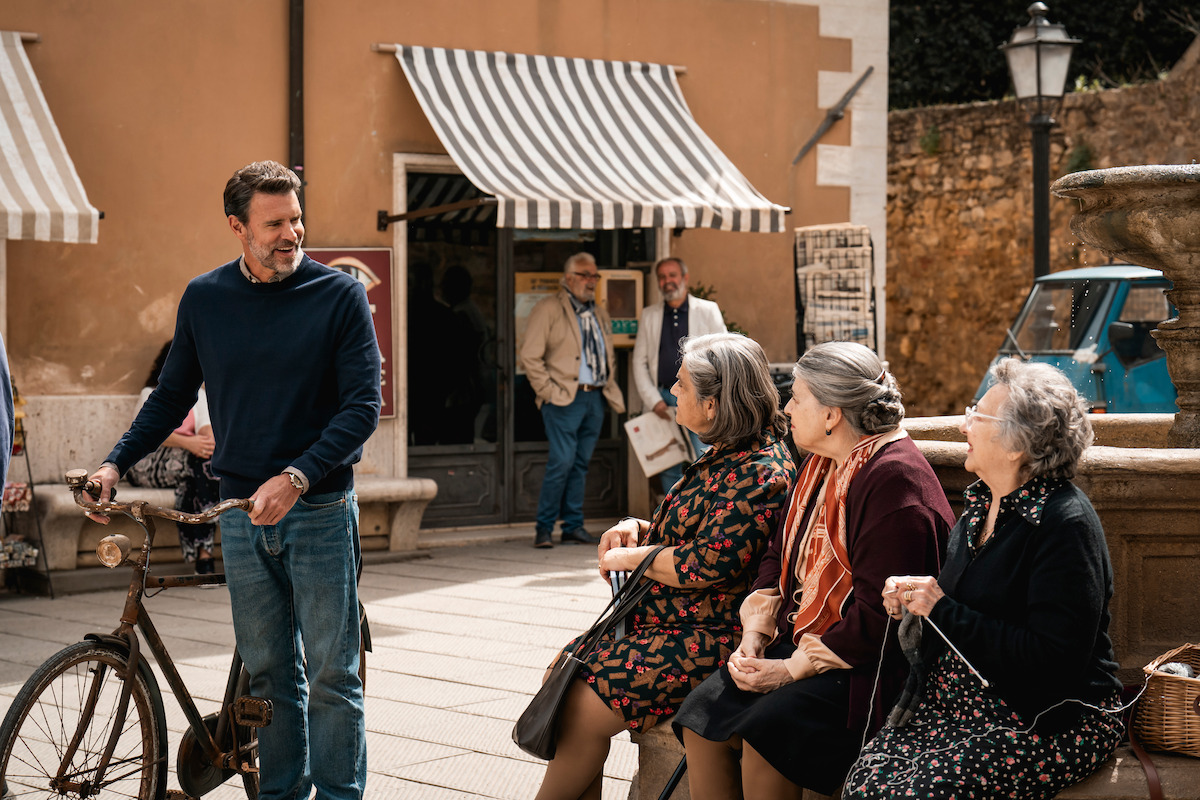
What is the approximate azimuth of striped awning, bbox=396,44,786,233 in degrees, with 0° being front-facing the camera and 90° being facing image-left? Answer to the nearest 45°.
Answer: approximately 315°

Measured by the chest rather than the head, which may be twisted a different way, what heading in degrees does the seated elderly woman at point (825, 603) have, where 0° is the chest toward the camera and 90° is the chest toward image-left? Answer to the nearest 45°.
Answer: approximately 45°

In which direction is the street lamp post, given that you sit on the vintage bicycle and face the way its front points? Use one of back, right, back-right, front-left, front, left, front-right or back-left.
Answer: back

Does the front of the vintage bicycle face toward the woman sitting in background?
no

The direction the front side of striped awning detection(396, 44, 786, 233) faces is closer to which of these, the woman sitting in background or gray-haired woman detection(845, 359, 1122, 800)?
the gray-haired woman

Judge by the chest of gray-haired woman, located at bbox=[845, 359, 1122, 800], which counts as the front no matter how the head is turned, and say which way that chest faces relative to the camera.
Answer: to the viewer's left

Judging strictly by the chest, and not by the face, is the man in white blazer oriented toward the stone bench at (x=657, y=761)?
yes

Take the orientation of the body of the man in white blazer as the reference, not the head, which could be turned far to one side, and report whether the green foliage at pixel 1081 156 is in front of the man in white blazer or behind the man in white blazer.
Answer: behind

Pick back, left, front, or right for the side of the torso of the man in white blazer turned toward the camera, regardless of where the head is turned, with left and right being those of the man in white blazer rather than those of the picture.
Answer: front

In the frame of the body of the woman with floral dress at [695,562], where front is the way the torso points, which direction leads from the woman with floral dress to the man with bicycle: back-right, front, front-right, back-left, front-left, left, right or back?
front

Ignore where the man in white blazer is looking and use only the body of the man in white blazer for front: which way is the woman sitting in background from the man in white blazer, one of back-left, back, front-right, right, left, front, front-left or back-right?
front-right

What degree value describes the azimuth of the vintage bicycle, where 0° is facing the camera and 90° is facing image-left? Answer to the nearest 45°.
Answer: approximately 45°

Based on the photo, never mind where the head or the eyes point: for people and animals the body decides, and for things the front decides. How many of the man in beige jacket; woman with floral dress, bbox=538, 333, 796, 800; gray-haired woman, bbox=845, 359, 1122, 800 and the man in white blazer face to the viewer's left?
2

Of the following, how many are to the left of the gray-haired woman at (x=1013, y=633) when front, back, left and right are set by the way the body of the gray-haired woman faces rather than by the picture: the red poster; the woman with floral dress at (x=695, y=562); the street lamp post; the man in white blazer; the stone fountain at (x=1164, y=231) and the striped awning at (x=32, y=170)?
0

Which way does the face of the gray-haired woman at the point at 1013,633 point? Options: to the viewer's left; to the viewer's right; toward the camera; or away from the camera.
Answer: to the viewer's left

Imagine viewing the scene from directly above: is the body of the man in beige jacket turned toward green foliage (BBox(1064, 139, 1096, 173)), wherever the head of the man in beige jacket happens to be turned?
no

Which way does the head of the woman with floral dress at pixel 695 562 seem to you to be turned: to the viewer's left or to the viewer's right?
to the viewer's left

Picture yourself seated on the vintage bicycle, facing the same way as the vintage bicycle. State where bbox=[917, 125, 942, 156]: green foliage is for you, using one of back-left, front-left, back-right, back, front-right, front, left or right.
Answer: back

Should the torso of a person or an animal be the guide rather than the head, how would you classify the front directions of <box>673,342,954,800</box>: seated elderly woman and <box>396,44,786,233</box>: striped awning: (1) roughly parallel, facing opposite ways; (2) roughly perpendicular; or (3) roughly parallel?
roughly perpendicular

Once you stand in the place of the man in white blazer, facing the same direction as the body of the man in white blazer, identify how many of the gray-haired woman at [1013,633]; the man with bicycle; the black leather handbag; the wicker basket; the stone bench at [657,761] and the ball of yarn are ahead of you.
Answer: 6

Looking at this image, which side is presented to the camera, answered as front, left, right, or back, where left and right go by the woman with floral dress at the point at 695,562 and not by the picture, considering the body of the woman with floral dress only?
left
